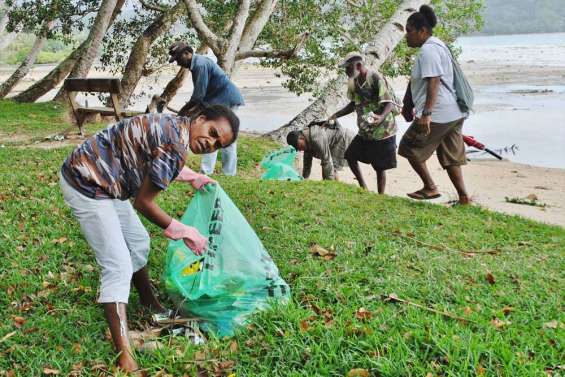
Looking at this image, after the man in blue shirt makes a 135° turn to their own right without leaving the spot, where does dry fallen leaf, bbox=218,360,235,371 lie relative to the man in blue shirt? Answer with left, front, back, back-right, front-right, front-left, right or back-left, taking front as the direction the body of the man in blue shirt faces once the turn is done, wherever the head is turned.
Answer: back-right

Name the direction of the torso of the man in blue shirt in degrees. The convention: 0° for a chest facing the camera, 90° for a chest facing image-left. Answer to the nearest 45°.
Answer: approximately 90°

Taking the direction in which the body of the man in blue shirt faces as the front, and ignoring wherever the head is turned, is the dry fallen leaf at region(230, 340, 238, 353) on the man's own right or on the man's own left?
on the man's own left
